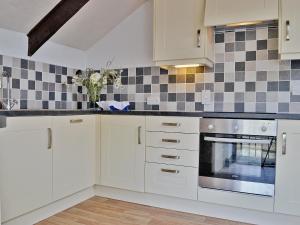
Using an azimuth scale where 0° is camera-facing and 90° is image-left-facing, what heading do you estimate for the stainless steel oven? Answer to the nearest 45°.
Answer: approximately 0°

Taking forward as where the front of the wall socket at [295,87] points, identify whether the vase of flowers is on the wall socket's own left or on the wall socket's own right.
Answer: on the wall socket's own right

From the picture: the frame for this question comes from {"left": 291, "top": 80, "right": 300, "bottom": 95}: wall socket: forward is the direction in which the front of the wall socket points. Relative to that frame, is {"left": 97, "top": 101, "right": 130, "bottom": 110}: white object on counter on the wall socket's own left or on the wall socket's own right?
on the wall socket's own right

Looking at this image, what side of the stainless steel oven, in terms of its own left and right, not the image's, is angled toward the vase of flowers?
right

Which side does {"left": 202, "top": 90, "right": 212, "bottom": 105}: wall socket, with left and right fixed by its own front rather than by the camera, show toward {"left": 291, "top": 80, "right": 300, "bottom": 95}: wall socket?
left

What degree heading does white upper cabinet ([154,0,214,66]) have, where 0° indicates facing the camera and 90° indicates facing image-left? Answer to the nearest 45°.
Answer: approximately 0°
